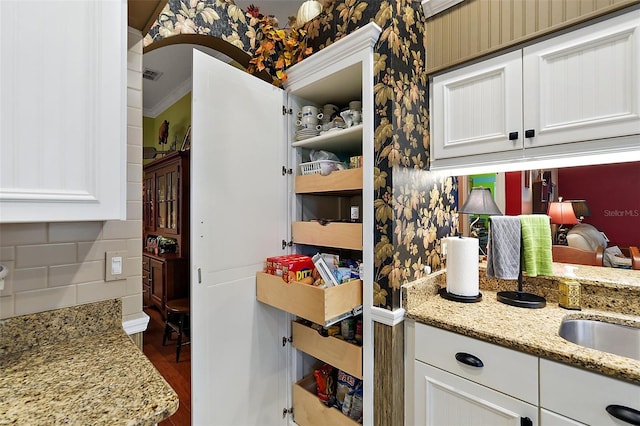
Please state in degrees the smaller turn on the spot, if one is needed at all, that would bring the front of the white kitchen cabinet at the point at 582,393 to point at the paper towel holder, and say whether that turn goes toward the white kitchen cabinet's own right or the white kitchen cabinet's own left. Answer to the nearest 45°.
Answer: approximately 90° to the white kitchen cabinet's own right

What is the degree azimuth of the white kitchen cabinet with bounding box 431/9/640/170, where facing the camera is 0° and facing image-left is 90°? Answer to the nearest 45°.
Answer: approximately 45°

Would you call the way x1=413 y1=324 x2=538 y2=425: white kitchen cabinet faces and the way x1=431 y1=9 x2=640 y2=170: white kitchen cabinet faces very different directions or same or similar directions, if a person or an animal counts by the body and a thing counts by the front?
same or similar directions

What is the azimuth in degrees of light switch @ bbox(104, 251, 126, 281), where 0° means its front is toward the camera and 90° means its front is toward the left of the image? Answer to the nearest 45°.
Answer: approximately 315°

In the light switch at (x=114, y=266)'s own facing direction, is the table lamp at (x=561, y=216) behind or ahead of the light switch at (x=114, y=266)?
ahead

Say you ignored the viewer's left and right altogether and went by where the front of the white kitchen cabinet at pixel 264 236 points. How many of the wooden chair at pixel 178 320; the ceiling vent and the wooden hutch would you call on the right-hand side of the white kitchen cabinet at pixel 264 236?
3

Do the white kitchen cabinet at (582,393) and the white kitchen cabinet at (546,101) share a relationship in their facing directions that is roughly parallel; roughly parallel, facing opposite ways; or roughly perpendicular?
roughly parallel

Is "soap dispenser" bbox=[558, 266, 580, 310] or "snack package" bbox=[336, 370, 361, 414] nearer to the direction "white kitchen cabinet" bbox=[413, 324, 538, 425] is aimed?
the snack package

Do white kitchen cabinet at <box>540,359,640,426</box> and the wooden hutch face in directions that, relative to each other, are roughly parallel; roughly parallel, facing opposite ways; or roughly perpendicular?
roughly parallel

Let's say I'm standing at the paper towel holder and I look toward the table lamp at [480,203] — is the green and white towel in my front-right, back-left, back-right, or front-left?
front-right
